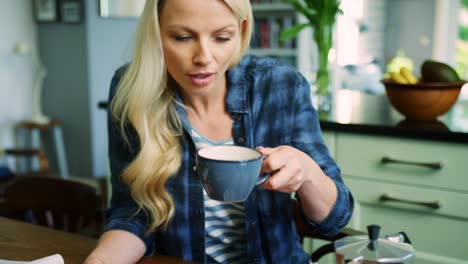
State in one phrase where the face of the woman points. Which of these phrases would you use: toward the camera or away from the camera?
toward the camera

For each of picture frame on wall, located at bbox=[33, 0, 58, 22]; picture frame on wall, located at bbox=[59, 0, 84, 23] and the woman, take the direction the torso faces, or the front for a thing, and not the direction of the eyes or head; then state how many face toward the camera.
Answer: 3

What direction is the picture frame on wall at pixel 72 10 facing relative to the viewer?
toward the camera

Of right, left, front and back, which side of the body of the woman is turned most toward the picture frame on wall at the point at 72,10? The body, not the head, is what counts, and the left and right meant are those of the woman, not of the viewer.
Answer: back

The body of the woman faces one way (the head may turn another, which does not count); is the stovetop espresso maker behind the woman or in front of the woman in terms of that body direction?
in front

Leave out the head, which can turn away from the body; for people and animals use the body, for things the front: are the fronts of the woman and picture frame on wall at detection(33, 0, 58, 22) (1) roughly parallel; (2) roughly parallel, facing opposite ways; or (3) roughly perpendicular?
roughly parallel

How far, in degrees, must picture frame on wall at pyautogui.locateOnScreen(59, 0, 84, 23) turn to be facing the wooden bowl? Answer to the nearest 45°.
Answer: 0° — it already faces it

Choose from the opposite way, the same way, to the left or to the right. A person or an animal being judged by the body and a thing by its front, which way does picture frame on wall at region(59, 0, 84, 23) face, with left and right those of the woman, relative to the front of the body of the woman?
the same way

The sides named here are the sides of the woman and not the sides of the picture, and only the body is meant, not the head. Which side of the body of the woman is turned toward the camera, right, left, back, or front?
front

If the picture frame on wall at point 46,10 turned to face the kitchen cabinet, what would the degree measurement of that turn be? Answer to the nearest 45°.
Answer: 0° — it already faces it

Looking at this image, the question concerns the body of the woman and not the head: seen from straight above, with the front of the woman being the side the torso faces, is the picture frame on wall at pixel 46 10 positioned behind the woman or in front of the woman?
behind

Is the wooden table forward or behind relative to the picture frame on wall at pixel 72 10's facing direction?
forward

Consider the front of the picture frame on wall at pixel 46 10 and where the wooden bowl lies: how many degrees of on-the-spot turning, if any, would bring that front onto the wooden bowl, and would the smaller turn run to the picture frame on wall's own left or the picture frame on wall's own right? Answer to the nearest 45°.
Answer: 0° — it already faces it

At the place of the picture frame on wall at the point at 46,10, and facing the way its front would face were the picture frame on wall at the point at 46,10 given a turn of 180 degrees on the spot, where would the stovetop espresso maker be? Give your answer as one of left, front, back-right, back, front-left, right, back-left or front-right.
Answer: back

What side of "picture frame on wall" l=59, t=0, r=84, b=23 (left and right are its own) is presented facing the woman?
front

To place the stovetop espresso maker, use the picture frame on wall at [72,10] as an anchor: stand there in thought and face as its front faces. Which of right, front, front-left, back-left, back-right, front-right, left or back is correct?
front
